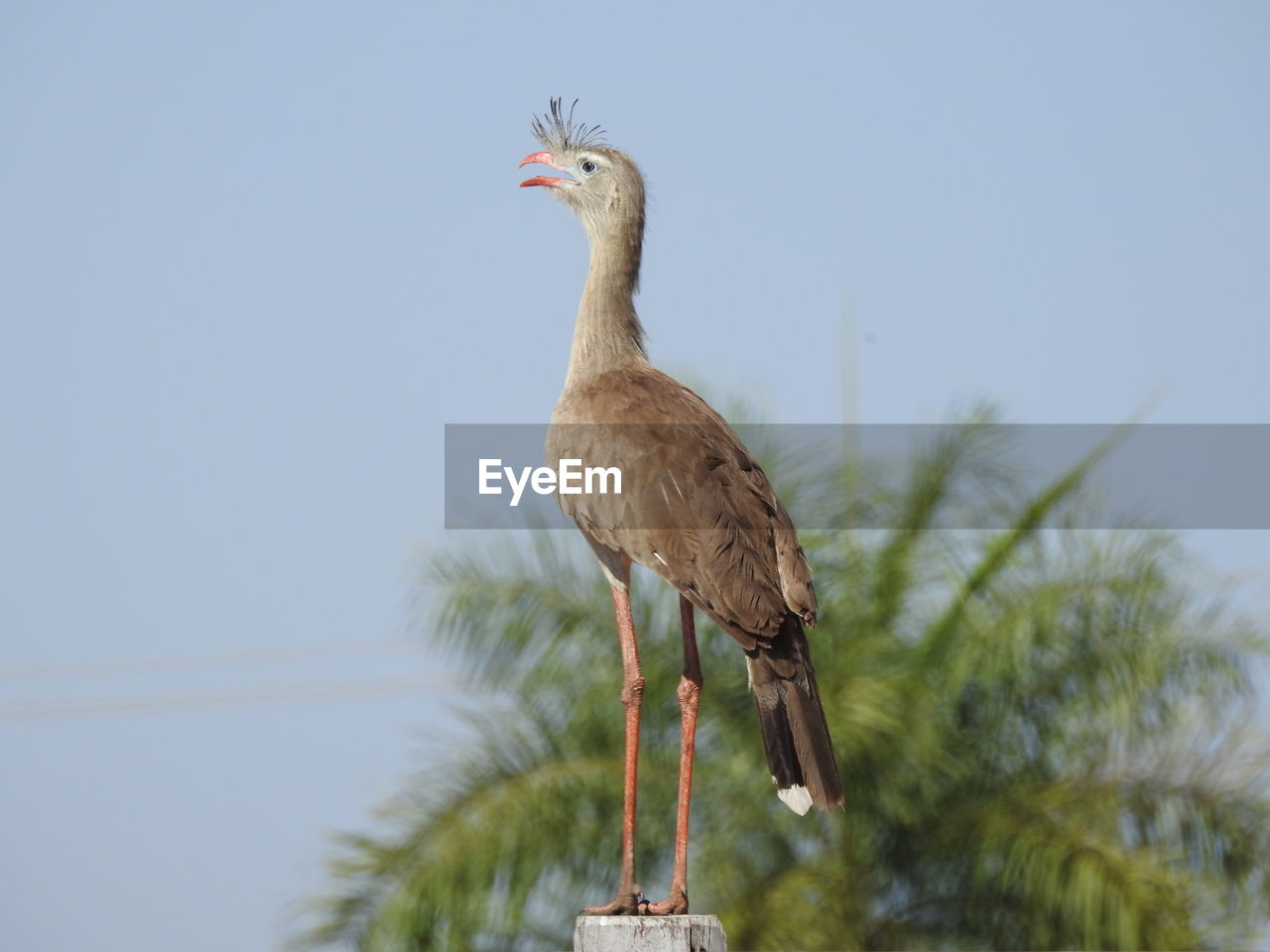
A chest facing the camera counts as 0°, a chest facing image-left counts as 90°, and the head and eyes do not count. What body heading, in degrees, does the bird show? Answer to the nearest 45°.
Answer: approximately 90°

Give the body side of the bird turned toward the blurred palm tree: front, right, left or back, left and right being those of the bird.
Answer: right
